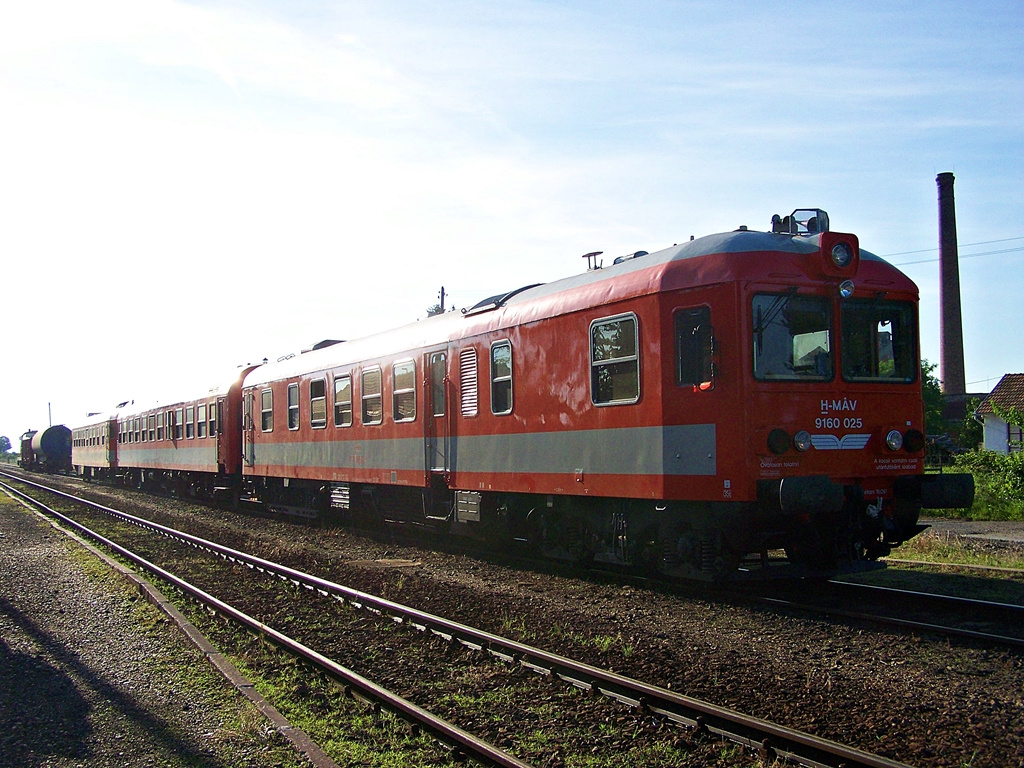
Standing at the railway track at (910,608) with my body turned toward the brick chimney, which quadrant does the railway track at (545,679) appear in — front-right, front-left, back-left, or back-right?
back-left

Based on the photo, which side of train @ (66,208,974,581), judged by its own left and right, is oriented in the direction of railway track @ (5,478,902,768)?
right

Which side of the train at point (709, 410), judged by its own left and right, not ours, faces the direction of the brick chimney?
left

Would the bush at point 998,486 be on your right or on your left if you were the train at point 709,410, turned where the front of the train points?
on your left

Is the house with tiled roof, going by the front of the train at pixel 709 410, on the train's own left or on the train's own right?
on the train's own left

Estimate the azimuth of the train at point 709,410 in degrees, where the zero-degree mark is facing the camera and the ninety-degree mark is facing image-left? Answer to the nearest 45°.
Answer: approximately 315°
